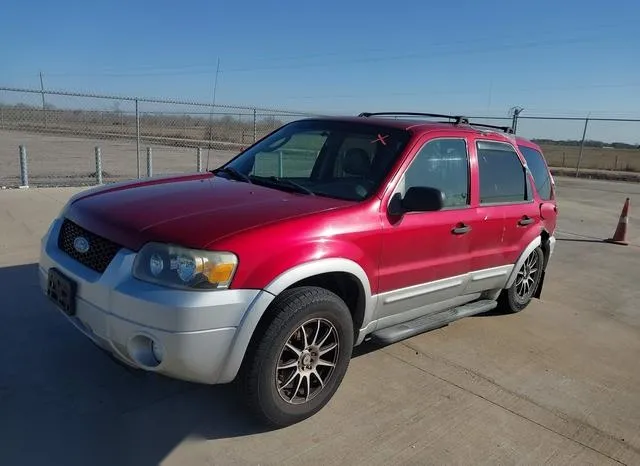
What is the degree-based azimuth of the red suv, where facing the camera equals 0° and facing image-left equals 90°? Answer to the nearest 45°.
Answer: approximately 45°
